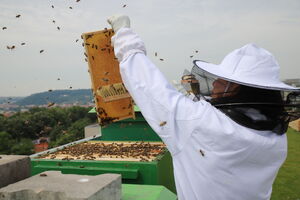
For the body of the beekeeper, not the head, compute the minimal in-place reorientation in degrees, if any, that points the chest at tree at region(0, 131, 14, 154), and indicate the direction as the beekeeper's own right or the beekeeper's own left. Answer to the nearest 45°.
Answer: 0° — they already face it

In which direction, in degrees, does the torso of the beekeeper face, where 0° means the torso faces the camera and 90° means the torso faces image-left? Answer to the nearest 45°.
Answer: approximately 135°
